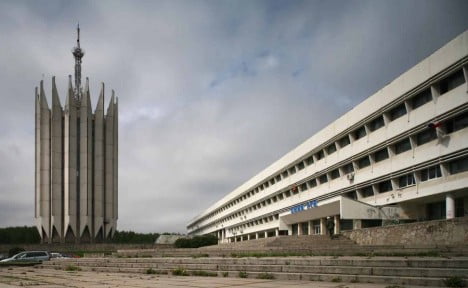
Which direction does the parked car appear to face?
to the viewer's left

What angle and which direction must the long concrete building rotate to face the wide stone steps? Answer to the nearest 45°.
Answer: approximately 45° to its left

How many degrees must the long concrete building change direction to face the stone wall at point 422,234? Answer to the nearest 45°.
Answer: approximately 45° to its left

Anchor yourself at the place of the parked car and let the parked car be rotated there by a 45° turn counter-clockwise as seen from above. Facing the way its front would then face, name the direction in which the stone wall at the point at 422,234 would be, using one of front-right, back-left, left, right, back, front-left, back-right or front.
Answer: left

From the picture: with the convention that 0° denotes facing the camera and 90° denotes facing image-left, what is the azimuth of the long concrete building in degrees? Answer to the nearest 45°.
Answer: approximately 45°

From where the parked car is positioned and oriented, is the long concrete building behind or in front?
behind
